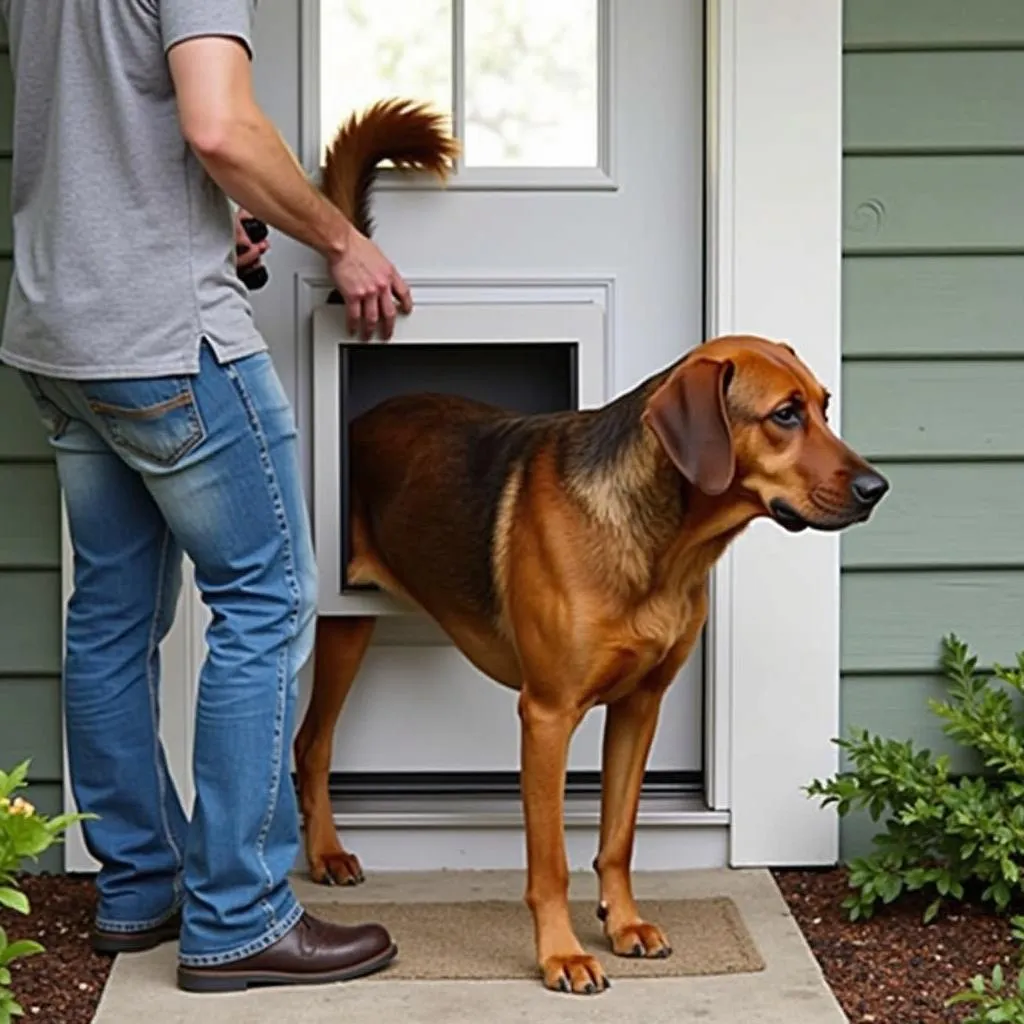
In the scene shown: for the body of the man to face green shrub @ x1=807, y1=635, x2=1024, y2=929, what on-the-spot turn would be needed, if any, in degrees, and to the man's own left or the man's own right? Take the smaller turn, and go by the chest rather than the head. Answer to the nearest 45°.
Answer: approximately 45° to the man's own right

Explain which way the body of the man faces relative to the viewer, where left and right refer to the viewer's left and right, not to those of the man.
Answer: facing away from the viewer and to the right of the viewer

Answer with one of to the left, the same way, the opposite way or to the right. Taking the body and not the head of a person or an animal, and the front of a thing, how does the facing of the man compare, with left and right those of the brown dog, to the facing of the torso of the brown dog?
to the left

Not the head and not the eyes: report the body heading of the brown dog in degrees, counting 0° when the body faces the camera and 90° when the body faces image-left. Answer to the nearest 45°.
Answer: approximately 315°
